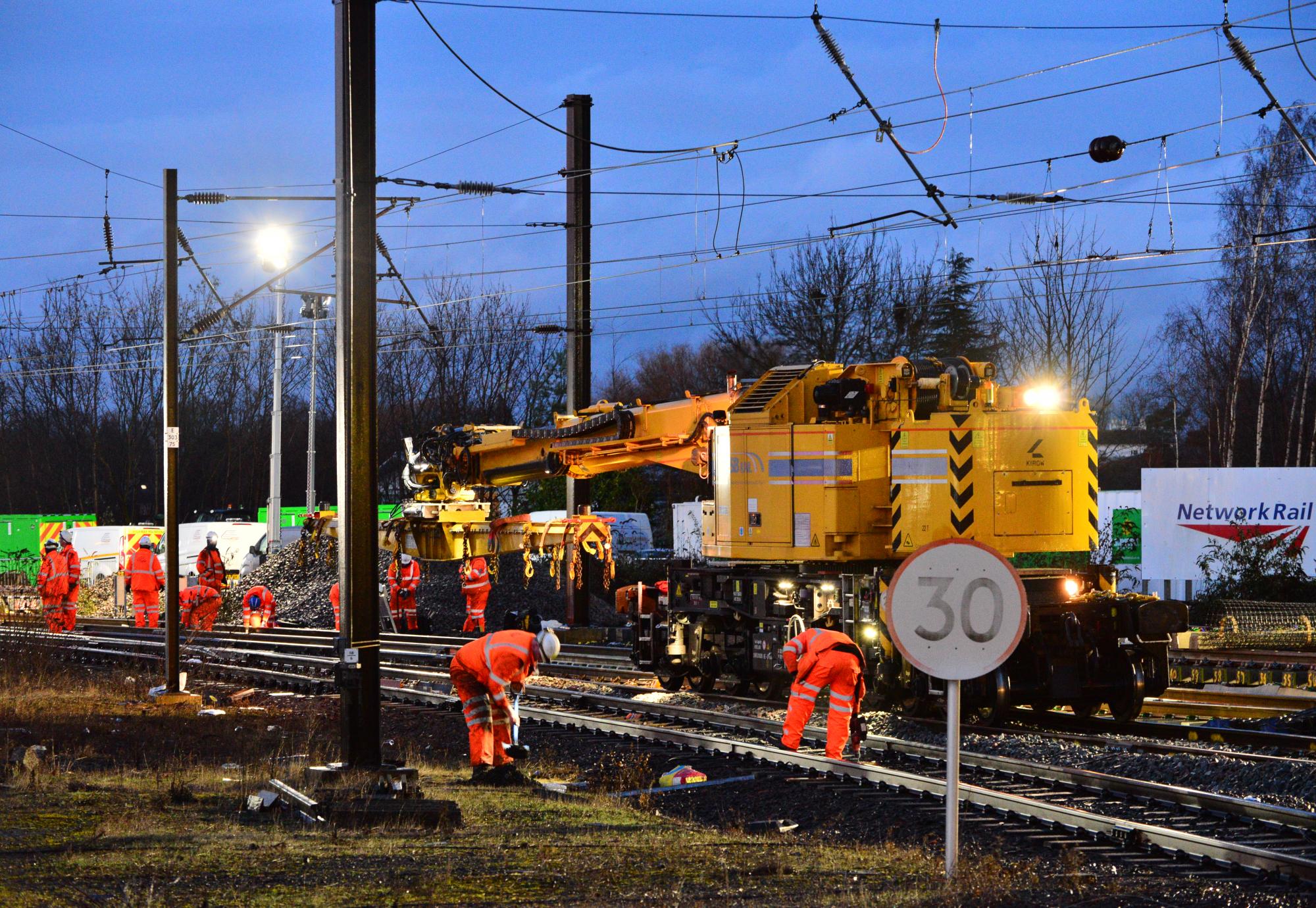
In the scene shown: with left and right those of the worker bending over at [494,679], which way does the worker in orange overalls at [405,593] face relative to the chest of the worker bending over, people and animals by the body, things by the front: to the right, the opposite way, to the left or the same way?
to the right

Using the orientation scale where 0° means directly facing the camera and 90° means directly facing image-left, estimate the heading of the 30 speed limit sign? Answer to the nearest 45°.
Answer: approximately 0°

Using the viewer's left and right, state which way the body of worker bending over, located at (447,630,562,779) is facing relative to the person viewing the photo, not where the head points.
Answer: facing to the right of the viewer

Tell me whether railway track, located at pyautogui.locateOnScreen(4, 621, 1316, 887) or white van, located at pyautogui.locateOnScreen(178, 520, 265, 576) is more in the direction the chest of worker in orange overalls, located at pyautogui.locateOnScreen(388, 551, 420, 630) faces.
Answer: the railway track

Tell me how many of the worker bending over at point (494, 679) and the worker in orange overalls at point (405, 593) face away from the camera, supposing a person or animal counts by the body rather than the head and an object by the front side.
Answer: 0

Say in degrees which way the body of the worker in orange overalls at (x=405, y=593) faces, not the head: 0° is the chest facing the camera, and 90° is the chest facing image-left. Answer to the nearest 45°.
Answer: approximately 0°

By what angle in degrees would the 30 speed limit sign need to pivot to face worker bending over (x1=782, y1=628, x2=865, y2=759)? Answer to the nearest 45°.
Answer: approximately 180°

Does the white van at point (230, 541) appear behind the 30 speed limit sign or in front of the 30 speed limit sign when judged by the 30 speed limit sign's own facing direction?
behind
